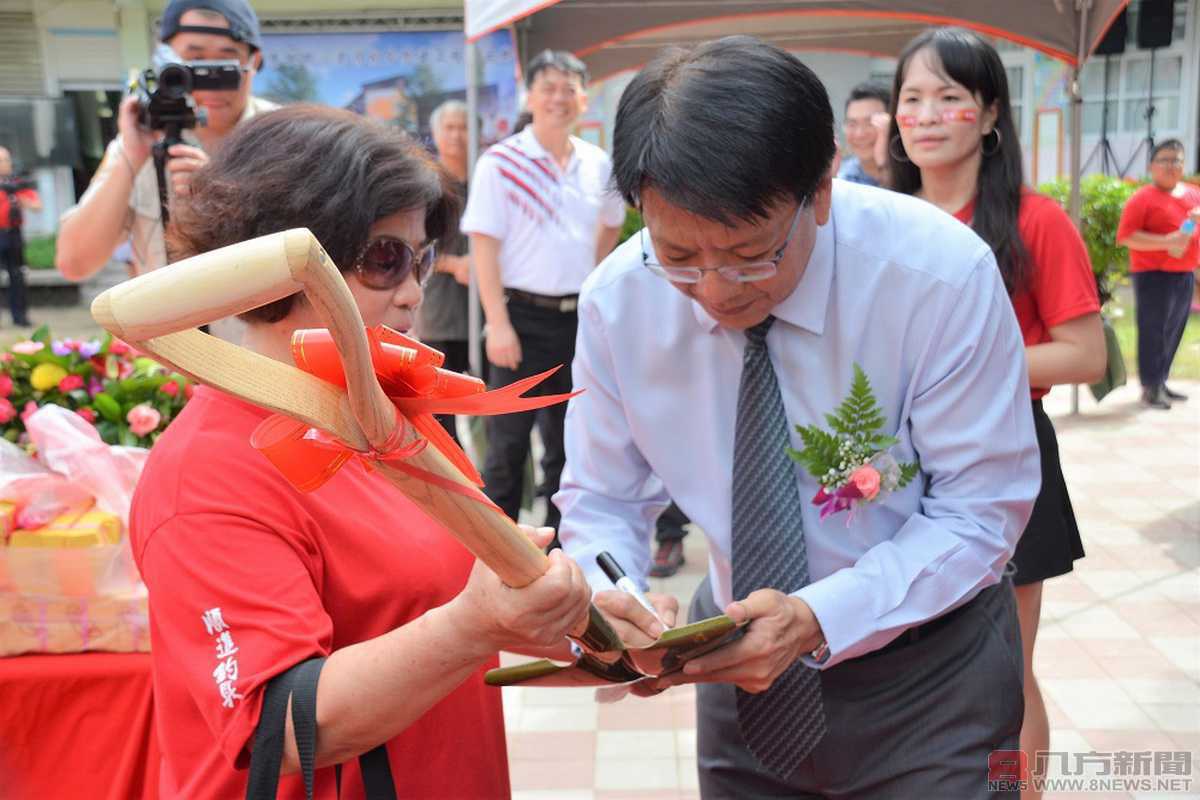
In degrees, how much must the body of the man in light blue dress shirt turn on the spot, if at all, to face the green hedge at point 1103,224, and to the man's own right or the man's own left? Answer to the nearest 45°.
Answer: approximately 135° to the man's own right

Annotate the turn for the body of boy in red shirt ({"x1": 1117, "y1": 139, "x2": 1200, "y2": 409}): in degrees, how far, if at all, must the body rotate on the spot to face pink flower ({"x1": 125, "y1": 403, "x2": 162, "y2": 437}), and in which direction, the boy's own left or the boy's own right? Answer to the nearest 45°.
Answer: approximately 45° to the boy's own right

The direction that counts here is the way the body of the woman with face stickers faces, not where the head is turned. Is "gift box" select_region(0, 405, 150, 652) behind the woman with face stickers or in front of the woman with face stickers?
in front

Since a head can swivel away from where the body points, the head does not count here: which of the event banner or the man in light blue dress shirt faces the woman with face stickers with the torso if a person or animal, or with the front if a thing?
the event banner

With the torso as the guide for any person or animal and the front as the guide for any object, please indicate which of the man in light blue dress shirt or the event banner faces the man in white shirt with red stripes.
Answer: the event banner

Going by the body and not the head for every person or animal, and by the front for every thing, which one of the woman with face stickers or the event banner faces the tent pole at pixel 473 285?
the event banner

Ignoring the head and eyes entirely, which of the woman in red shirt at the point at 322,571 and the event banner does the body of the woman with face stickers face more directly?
the woman in red shirt

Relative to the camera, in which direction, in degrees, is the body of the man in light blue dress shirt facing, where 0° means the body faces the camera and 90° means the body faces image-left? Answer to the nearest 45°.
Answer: approximately 45°

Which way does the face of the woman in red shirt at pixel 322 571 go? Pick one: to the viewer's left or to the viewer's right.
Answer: to the viewer's right

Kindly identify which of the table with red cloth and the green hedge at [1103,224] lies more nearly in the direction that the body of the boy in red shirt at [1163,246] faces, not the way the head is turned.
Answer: the table with red cloth
